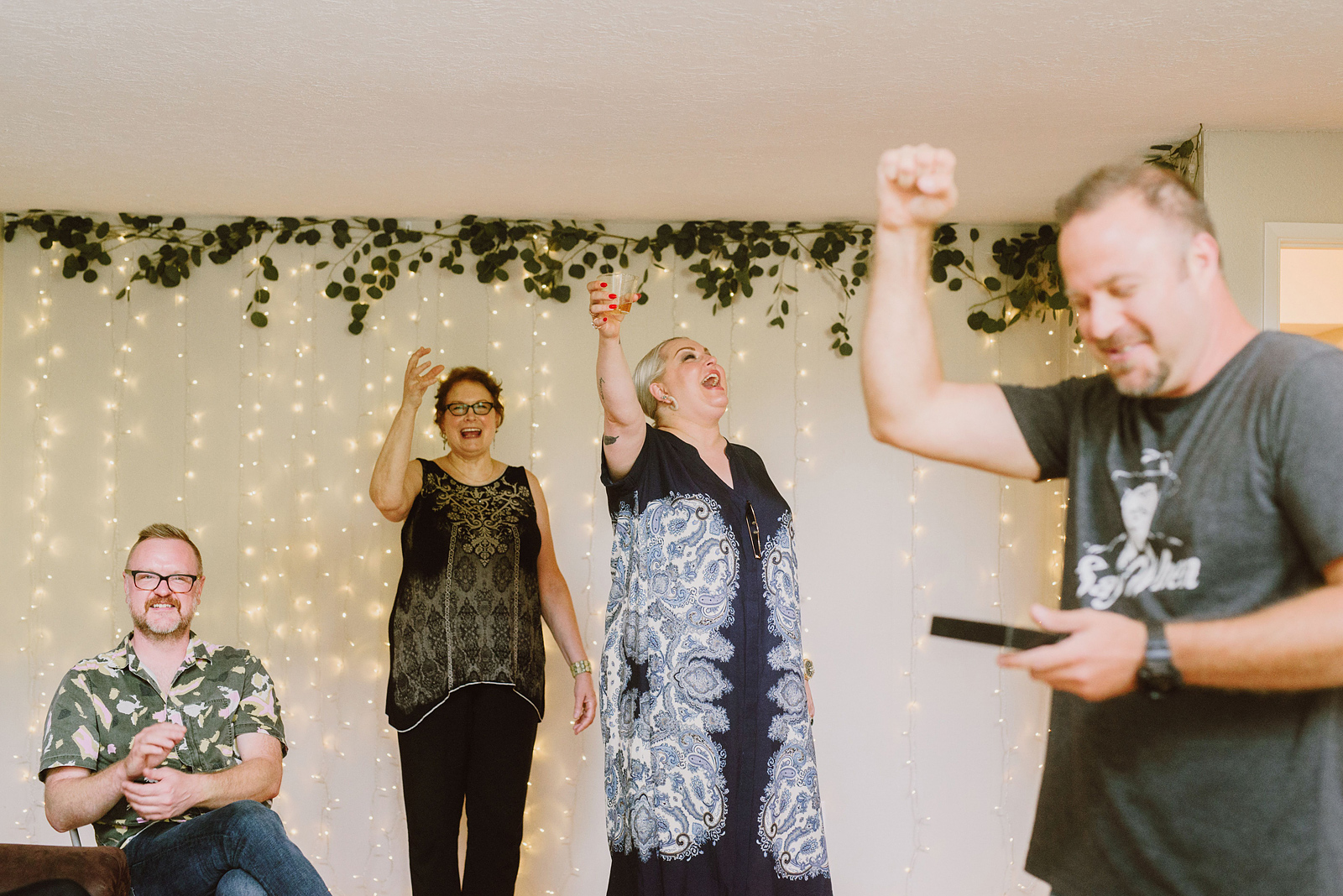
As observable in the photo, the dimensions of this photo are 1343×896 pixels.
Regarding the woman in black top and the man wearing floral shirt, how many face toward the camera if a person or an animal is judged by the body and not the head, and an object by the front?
2

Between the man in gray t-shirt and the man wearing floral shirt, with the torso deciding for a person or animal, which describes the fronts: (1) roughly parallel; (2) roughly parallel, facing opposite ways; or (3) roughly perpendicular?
roughly perpendicular

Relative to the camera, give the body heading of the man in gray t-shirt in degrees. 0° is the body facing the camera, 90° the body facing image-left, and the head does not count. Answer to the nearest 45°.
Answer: approximately 45°

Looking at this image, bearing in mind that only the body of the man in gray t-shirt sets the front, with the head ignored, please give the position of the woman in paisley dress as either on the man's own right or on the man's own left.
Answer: on the man's own right

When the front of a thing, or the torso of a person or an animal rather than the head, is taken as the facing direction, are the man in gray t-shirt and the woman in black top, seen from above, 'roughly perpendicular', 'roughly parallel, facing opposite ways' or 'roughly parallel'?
roughly perpendicular
